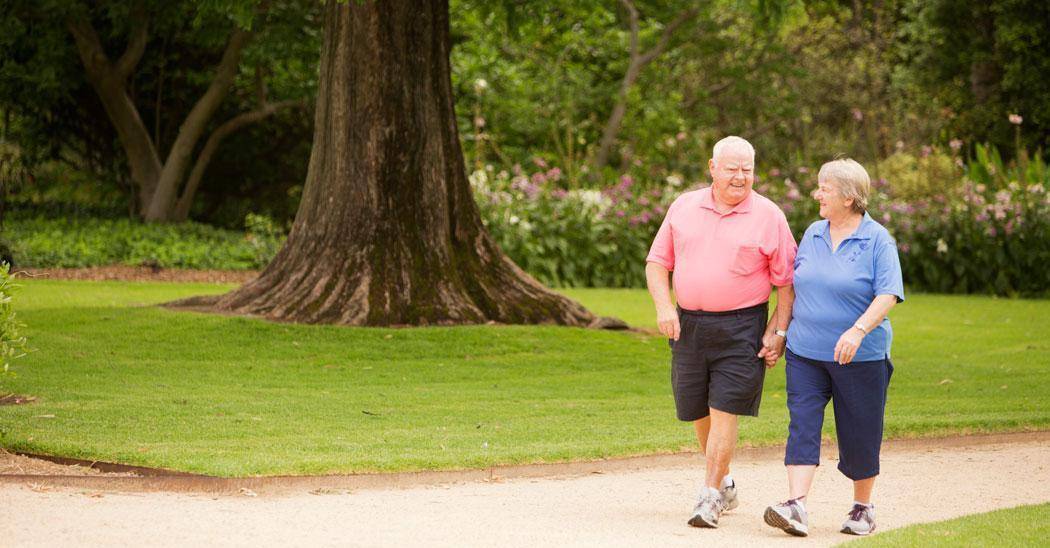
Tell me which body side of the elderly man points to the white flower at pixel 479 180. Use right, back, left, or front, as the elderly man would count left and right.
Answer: back

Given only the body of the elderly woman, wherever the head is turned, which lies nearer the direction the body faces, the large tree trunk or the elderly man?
the elderly man

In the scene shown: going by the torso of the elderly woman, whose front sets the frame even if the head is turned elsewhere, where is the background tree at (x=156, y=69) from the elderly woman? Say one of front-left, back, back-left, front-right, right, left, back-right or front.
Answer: right

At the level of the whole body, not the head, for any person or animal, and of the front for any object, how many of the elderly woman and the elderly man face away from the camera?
0

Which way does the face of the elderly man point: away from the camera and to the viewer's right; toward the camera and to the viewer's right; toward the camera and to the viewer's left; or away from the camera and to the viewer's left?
toward the camera and to the viewer's right

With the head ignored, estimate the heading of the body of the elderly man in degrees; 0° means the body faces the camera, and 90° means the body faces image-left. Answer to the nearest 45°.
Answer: approximately 0°

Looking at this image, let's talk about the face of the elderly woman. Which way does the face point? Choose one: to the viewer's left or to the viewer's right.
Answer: to the viewer's left

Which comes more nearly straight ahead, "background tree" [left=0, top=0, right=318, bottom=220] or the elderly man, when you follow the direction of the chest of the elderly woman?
the elderly man

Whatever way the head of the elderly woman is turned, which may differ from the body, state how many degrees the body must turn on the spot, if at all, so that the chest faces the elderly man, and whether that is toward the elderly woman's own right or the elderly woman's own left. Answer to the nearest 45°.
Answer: approximately 45° to the elderly woman's own right

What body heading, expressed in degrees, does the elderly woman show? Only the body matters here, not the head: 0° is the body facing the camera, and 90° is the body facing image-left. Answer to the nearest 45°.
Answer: approximately 45°
